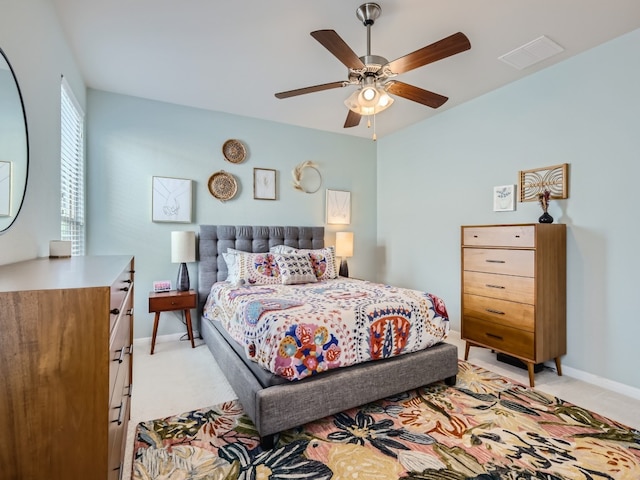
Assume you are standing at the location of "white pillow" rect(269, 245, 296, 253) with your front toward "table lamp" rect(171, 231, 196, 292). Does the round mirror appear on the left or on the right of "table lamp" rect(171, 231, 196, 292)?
left

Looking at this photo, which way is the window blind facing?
to the viewer's right

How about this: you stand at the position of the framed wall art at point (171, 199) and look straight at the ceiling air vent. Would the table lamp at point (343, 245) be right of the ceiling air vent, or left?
left

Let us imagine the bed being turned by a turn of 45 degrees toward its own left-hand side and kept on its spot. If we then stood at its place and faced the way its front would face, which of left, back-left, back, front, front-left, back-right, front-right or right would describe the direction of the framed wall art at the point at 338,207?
left

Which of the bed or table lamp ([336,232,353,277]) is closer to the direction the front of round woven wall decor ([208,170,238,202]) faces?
the bed

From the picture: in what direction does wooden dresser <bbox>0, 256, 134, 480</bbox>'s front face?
to the viewer's right

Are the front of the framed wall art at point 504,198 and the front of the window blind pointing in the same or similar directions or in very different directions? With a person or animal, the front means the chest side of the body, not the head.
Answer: very different directions

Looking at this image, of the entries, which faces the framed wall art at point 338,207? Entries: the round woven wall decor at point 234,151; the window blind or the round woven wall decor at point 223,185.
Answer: the window blind

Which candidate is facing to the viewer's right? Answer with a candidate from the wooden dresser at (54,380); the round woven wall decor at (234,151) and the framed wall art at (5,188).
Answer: the wooden dresser
